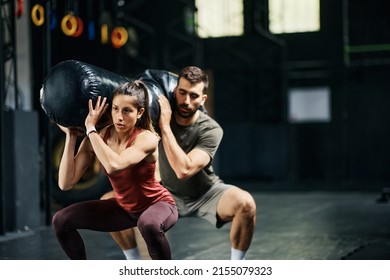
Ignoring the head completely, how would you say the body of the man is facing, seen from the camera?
toward the camera

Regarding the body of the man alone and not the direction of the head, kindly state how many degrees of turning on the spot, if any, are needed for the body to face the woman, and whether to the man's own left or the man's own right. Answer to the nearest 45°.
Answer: approximately 45° to the man's own right

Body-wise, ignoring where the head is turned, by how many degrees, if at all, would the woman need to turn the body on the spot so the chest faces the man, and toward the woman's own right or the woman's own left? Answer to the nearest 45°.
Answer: approximately 180°

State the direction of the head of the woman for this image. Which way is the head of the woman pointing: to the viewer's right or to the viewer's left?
to the viewer's left

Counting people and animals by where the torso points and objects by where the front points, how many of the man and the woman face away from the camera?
0
